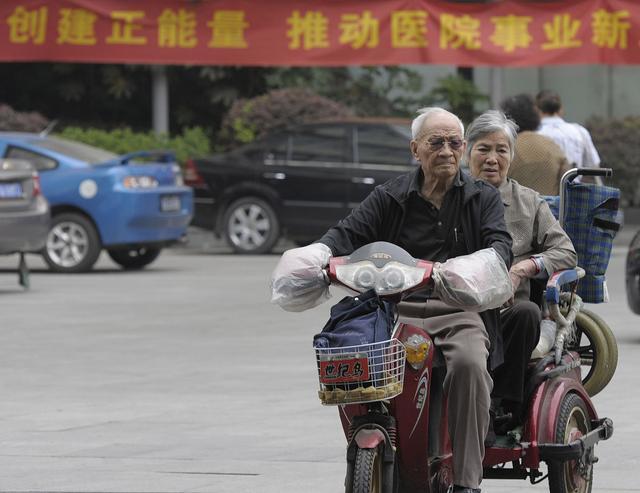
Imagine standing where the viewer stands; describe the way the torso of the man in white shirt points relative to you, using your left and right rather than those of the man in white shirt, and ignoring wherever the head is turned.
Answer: facing away from the viewer

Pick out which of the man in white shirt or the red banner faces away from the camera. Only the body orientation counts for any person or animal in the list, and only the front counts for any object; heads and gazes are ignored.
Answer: the man in white shirt

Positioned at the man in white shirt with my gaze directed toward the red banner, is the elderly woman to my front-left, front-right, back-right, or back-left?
back-left

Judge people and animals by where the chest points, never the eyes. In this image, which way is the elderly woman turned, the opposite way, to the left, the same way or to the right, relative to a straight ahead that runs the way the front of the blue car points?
to the left

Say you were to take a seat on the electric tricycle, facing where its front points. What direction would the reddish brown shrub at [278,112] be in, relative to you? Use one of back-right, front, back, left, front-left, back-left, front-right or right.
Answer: back-right

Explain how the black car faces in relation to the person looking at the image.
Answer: facing to the right of the viewer

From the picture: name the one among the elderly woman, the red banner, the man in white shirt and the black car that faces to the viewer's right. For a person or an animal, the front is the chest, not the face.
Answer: the black car

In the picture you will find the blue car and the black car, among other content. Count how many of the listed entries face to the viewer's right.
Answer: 1

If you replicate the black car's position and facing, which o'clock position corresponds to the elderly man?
The elderly man is roughly at 3 o'clock from the black car.

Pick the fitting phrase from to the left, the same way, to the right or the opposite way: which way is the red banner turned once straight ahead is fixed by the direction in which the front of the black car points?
to the right

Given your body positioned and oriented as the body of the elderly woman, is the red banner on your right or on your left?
on your right

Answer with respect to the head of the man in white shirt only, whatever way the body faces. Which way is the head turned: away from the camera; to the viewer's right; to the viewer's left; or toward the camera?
away from the camera

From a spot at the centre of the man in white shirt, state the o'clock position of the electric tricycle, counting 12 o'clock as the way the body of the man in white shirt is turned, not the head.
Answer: The electric tricycle is roughly at 6 o'clock from the man in white shirt.

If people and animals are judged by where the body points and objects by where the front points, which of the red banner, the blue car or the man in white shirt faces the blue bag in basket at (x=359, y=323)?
the red banner
